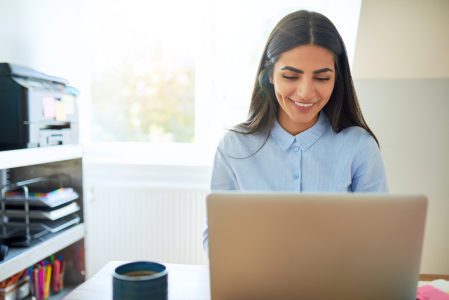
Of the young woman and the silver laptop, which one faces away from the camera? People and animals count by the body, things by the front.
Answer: the silver laptop

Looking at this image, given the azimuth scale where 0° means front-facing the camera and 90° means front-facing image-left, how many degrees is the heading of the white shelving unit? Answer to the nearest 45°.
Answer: approximately 315°

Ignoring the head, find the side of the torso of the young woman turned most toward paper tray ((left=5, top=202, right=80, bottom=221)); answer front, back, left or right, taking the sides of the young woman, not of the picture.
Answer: right

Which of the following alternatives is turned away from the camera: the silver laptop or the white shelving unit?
the silver laptop

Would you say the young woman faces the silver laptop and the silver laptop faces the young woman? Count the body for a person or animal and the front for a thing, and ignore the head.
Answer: yes

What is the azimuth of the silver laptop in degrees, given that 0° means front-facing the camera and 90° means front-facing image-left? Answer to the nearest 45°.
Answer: approximately 180°

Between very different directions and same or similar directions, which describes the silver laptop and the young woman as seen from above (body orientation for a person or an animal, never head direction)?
very different directions

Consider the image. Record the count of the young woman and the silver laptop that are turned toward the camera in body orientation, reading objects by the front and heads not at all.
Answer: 1

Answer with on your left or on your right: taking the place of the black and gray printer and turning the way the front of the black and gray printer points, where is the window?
on your left
